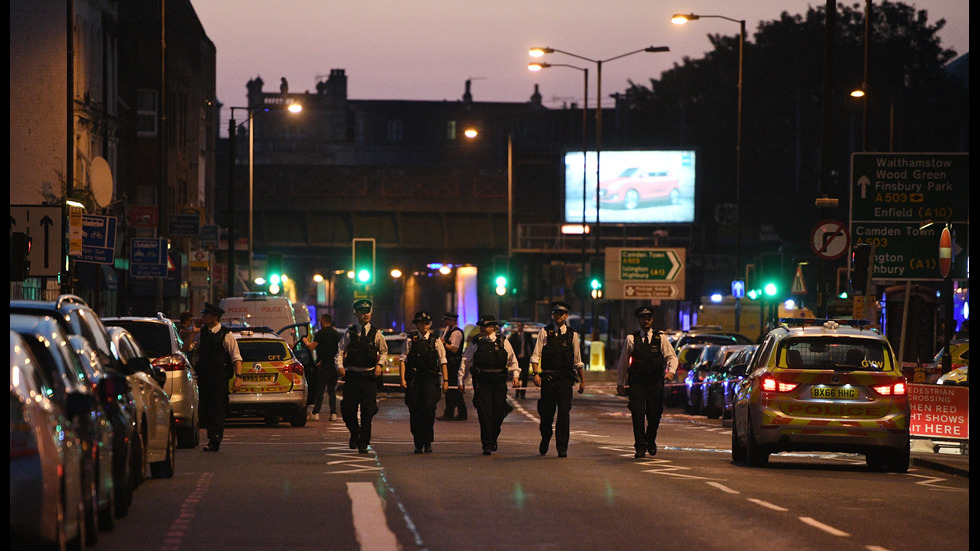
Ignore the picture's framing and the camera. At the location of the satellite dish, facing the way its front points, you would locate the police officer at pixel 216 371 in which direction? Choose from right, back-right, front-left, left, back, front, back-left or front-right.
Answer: front-right

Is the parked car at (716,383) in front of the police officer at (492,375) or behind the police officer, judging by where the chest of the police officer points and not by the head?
behind

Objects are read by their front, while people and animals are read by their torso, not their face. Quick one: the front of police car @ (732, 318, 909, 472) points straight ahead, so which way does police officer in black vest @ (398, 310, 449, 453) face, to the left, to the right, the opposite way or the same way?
the opposite way

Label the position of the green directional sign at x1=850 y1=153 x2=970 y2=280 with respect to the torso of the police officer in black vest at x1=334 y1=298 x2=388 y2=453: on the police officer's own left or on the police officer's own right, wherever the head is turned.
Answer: on the police officer's own left

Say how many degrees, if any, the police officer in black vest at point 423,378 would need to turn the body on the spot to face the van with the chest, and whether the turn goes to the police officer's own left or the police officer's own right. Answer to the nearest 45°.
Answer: approximately 180°

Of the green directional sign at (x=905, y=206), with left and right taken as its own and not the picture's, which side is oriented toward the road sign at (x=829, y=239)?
right

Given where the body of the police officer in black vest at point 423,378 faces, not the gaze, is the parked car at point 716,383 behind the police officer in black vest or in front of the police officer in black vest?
behind

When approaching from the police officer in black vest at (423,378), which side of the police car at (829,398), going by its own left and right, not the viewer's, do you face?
left

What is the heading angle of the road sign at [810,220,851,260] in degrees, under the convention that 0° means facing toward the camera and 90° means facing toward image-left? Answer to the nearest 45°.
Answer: approximately 0°
